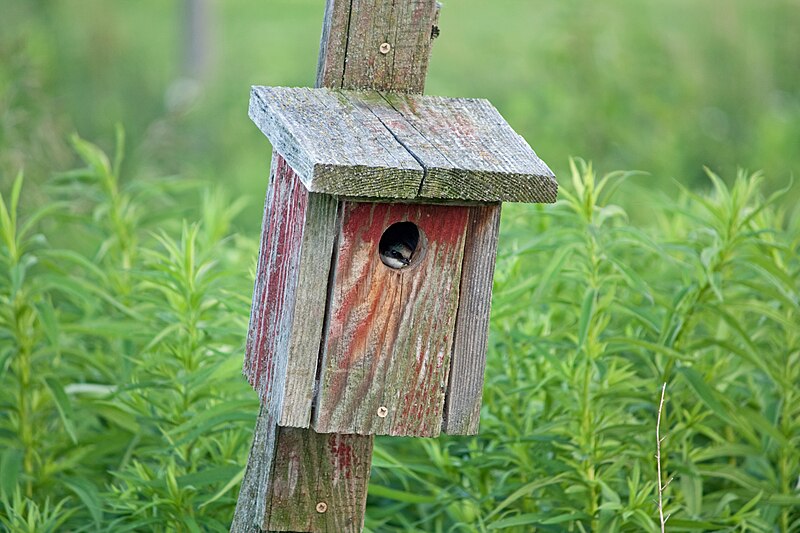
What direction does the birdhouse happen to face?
toward the camera
